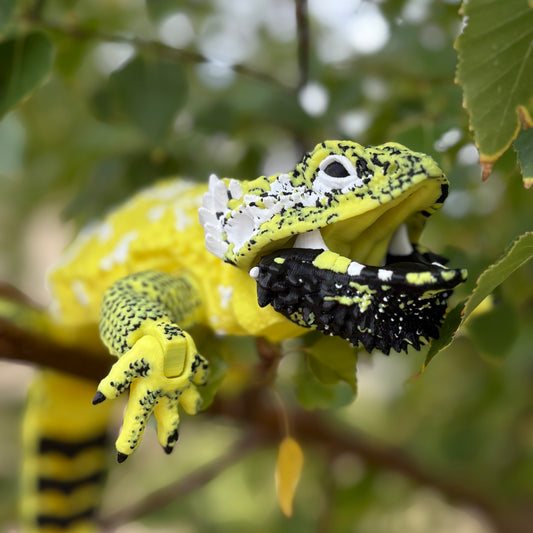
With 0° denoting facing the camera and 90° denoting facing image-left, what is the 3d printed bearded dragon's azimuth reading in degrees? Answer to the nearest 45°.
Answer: approximately 315°
